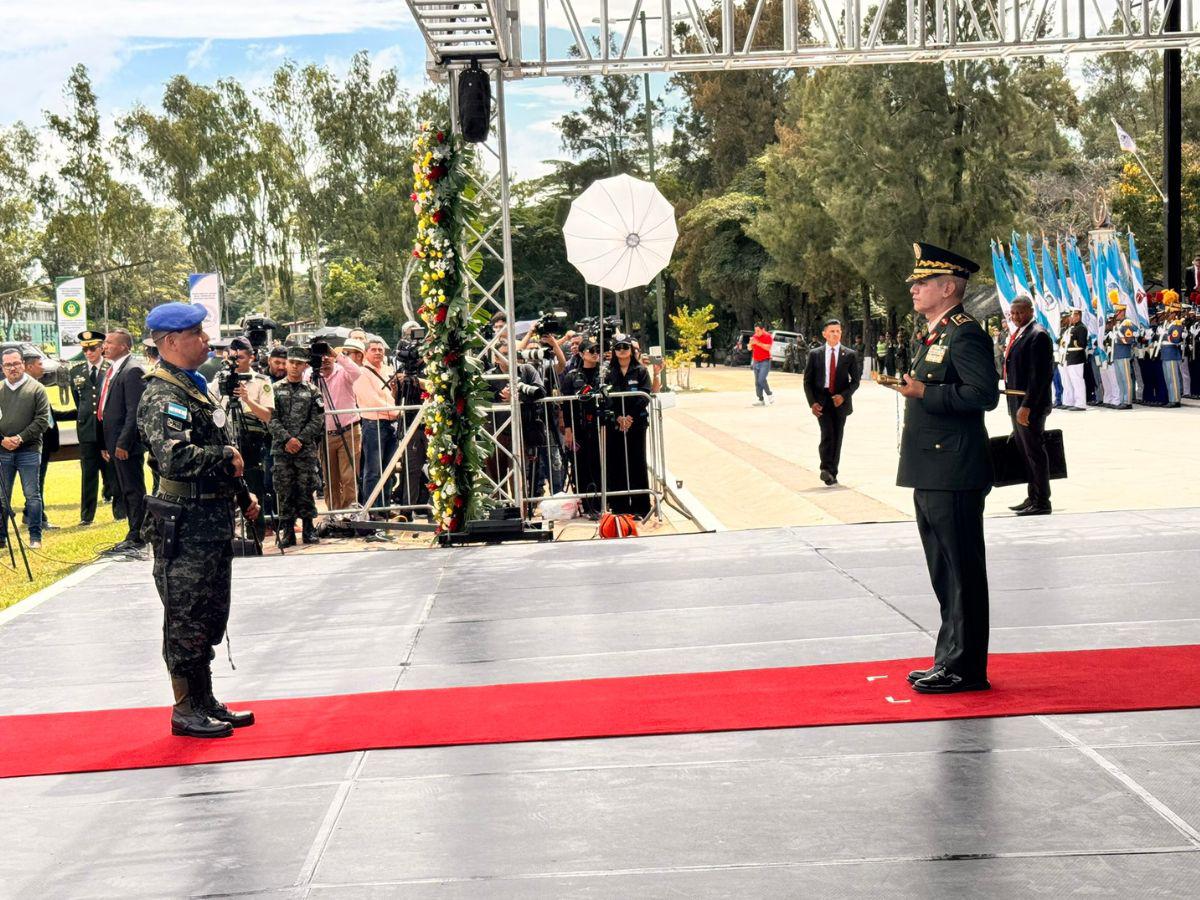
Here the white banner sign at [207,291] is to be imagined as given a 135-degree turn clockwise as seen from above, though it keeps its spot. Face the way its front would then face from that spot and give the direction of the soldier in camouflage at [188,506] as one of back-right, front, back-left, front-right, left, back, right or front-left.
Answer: back-left

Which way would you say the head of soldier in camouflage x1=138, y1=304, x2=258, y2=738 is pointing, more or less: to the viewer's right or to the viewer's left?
to the viewer's right

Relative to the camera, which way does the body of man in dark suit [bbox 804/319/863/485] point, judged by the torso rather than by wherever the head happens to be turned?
toward the camera

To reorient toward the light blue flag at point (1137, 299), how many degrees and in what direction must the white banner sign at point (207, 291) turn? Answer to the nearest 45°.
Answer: approximately 90° to its left

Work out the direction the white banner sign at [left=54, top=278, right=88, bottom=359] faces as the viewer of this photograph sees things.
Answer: facing the viewer

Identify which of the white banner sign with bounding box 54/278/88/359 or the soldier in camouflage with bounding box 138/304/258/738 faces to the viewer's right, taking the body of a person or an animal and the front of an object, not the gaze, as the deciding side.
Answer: the soldier in camouflage

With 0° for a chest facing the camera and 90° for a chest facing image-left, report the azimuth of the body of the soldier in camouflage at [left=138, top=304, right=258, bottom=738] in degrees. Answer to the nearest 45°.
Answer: approximately 270°

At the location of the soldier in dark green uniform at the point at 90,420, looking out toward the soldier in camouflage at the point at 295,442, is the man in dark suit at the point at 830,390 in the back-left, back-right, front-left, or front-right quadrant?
front-left

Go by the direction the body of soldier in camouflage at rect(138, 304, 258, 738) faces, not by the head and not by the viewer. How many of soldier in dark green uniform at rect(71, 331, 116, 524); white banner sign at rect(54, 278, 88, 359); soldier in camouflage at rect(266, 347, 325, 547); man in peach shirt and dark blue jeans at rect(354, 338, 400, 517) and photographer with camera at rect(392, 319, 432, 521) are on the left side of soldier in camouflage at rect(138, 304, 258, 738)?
5

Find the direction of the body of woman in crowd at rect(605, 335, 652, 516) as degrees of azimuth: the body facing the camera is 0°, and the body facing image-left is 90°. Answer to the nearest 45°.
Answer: approximately 0°

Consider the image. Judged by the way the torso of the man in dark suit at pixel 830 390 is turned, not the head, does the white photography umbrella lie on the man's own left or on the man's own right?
on the man's own right

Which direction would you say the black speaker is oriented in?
toward the camera

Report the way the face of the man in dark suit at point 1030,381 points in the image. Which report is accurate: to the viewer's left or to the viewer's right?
to the viewer's left
